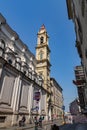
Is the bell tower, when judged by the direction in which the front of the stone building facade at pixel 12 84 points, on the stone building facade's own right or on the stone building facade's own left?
on the stone building facade's own left

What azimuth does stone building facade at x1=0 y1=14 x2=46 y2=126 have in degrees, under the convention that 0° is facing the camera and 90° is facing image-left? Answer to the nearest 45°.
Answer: approximately 270°
